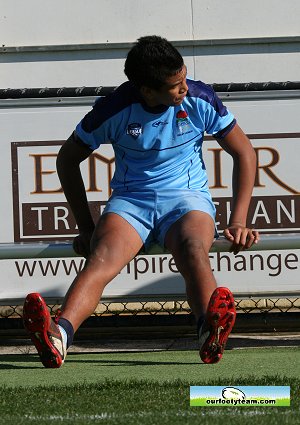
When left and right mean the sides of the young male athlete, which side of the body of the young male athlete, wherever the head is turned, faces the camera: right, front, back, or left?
front
